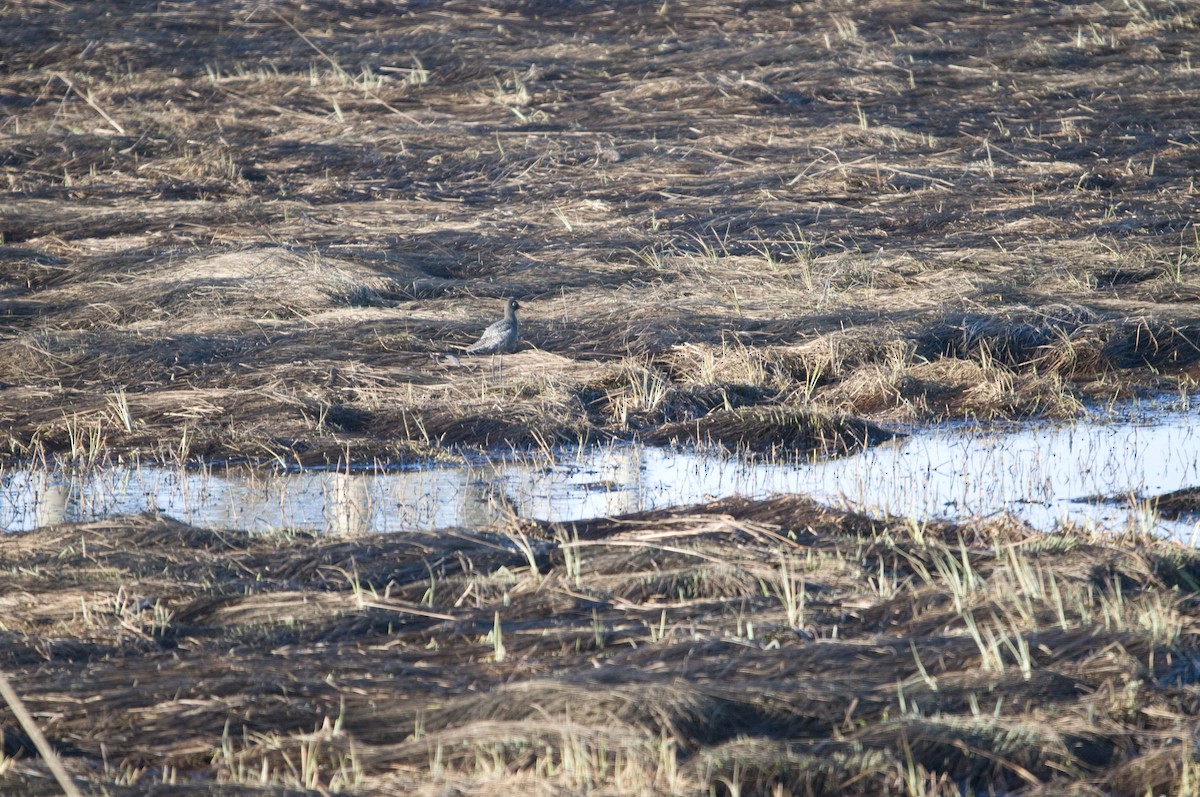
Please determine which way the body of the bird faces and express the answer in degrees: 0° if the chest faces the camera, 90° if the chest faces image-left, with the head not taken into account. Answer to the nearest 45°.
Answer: approximately 270°
